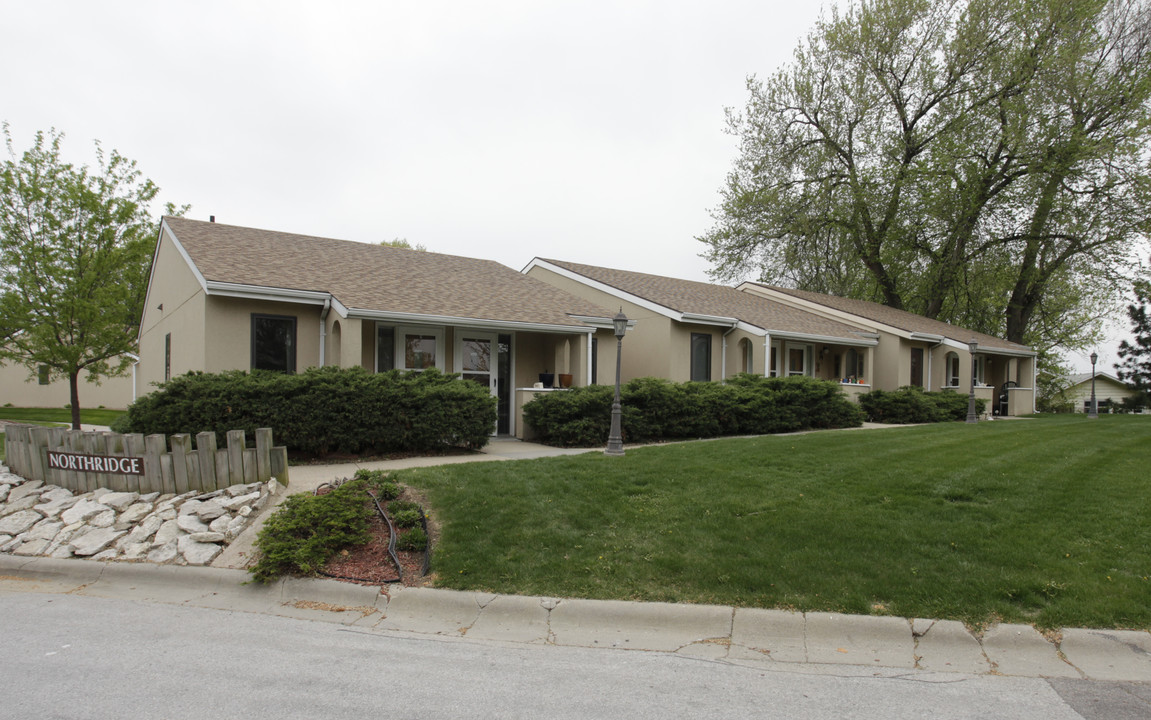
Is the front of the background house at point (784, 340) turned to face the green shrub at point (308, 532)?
no

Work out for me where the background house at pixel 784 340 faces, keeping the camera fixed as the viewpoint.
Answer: facing the viewer and to the right of the viewer

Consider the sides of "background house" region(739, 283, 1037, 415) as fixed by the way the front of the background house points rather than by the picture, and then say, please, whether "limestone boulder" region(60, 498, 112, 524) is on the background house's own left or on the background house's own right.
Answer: on the background house's own right

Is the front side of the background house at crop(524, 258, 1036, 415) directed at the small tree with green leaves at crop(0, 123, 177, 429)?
no

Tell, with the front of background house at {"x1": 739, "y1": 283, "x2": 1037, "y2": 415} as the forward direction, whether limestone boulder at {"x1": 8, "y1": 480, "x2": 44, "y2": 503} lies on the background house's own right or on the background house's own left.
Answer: on the background house's own right

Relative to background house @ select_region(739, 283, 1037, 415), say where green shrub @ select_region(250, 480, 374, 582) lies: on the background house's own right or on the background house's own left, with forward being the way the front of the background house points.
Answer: on the background house's own right

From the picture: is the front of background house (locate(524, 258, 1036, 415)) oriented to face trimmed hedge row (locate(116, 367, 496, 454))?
no

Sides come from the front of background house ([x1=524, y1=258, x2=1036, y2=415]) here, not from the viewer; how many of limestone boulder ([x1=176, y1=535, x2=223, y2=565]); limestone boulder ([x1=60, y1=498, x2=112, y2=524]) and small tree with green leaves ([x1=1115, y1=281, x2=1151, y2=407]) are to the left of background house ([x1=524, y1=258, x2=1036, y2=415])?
1

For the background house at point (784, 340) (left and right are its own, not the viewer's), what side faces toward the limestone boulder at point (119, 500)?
right

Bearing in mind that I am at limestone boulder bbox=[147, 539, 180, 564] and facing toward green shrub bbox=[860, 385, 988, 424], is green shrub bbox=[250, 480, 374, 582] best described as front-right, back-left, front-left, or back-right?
front-right

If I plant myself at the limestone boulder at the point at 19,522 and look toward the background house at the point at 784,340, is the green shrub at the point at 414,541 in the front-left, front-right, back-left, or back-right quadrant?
front-right

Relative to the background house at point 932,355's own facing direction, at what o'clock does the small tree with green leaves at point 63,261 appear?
The small tree with green leaves is roughly at 3 o'clock from the background house.

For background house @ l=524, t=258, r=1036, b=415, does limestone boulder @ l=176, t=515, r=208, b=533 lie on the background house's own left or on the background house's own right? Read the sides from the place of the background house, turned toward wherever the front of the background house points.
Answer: on the background house's own right

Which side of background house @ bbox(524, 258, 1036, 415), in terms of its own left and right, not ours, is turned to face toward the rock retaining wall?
right

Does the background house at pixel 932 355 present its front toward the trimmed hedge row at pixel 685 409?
no
